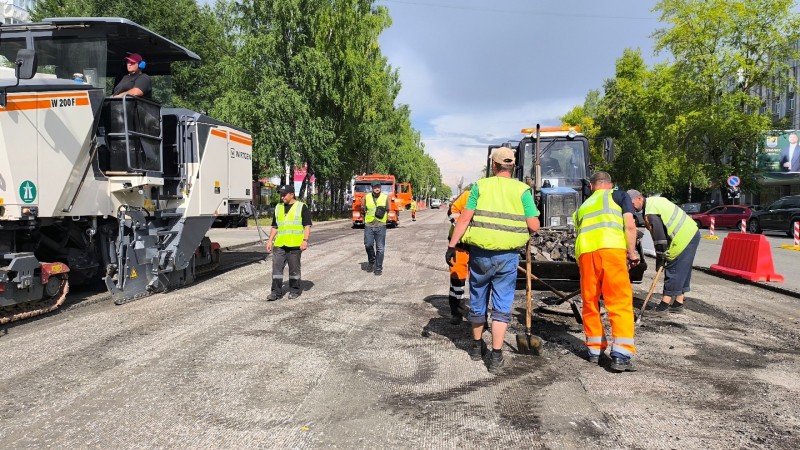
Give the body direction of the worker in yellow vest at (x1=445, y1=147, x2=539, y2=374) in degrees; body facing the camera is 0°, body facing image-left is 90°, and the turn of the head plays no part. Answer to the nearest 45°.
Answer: approximately 180°

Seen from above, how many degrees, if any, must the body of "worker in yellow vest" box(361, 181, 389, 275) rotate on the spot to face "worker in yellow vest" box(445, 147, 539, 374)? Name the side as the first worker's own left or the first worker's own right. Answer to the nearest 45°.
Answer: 0° — they already face them

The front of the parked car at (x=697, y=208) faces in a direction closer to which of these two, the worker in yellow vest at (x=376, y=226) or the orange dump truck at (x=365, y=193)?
the orange dump truck

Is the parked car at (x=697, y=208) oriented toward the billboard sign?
no

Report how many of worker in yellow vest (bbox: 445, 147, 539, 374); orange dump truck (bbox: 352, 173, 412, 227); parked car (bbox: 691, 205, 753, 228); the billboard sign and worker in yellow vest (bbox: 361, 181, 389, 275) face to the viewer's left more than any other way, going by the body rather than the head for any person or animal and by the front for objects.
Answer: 1

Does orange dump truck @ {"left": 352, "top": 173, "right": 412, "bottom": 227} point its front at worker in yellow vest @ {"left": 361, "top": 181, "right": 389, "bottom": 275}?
yes

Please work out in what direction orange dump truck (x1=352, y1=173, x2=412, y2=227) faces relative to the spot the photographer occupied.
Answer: facing the viewer

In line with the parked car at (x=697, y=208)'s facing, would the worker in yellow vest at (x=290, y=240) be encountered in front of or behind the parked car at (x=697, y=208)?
in front

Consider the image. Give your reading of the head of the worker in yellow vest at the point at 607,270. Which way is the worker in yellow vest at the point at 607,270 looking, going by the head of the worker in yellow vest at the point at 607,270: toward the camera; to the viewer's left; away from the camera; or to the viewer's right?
away from the camera

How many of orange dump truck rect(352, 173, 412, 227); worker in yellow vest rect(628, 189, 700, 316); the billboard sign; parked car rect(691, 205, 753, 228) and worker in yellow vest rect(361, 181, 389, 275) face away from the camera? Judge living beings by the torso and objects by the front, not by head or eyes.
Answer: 0

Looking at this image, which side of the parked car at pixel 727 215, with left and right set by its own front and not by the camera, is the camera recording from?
left

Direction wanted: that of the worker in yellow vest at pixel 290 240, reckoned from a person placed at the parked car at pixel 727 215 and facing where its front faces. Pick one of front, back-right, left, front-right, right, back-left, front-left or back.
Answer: left

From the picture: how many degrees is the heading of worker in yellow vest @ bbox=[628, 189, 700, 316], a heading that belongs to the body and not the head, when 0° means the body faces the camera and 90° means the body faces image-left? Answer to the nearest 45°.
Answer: approximately 90°

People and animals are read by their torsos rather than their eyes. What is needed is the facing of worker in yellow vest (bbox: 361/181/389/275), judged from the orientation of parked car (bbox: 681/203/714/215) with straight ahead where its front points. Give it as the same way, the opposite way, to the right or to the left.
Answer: to the left

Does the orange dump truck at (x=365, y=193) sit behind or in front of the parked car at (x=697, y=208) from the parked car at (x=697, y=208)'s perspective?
in front

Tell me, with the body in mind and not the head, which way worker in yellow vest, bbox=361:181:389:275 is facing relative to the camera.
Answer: toward the camera
